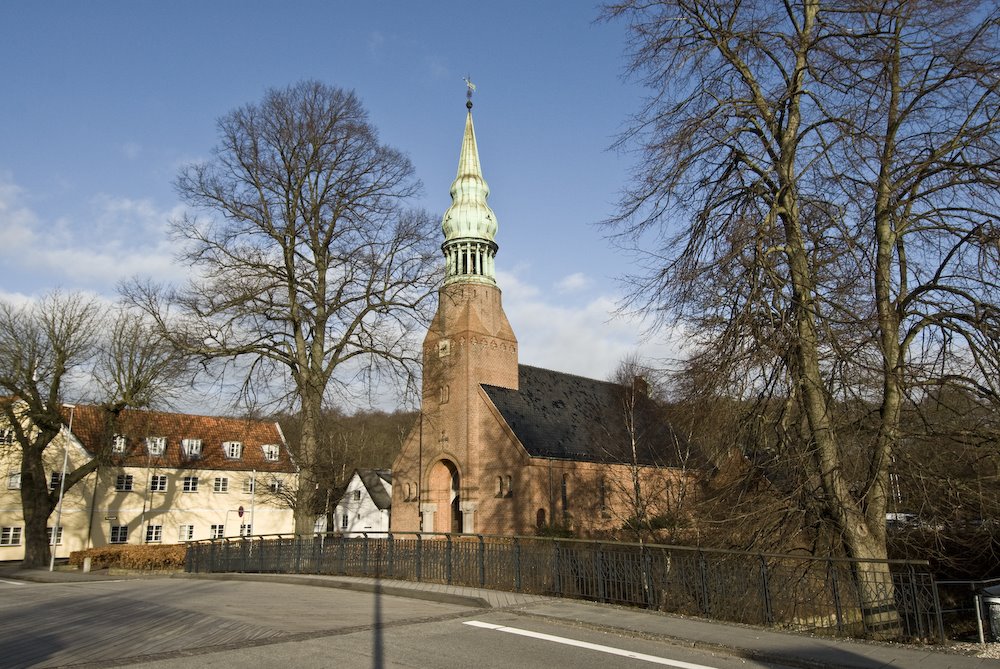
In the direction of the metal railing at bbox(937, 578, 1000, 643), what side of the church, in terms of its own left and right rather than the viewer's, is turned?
left

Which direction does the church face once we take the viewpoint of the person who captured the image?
facing the viewer and to the left of the viewer

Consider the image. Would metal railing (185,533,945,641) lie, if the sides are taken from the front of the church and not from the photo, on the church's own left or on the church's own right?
on the church's own left

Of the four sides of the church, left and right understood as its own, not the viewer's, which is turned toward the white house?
right

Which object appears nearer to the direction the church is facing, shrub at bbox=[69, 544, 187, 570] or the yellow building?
the shrub

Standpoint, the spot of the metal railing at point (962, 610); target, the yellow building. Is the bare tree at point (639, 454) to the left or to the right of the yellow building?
right

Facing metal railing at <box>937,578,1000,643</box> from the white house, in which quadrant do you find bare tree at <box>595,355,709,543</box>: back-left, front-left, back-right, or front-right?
front-left

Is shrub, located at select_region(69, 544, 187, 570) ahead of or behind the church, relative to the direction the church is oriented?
ahead

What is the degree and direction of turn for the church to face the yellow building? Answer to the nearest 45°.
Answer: approximately 45° to its right

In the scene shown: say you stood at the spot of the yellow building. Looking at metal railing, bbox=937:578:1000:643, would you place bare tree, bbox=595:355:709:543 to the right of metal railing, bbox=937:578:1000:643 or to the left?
left

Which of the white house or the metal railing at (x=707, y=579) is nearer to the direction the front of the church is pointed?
the metal railing
